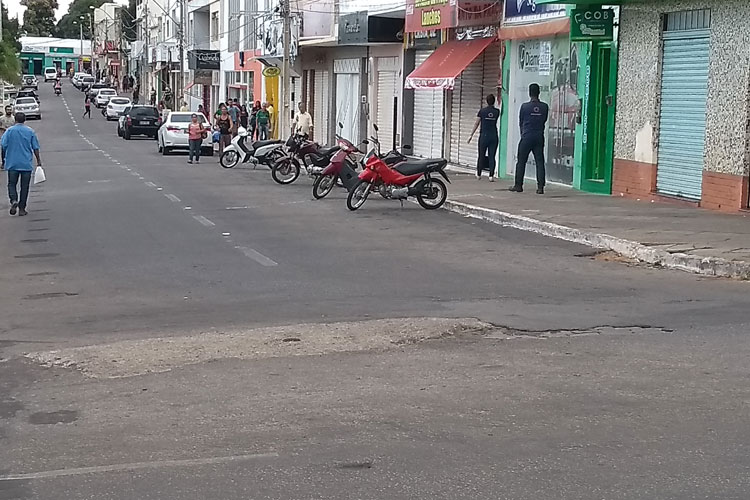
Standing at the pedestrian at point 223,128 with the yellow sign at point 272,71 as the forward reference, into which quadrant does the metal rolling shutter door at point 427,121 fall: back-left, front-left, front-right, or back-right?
back-right

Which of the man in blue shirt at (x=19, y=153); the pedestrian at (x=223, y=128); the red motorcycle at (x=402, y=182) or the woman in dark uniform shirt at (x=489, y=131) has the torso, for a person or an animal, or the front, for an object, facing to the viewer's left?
the red motorcycle

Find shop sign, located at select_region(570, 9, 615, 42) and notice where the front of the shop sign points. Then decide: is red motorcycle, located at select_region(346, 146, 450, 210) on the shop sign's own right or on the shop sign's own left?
on the shop sign's own right

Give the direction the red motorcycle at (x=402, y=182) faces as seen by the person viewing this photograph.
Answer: facing to the left of the viewer

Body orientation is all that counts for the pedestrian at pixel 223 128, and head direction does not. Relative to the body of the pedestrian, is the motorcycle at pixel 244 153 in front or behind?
in front

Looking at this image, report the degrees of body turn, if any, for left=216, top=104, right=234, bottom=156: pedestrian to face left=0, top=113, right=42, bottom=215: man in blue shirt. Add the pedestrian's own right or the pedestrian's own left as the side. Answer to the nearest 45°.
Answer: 0° — they already face them

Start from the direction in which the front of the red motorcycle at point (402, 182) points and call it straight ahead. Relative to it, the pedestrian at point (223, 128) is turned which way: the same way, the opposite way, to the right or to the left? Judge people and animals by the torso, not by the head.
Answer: to the left

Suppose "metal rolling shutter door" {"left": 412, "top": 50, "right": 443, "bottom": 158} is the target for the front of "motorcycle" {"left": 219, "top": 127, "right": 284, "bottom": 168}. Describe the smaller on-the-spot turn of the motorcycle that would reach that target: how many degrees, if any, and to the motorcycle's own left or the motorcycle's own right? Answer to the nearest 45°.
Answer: approximately 180°
